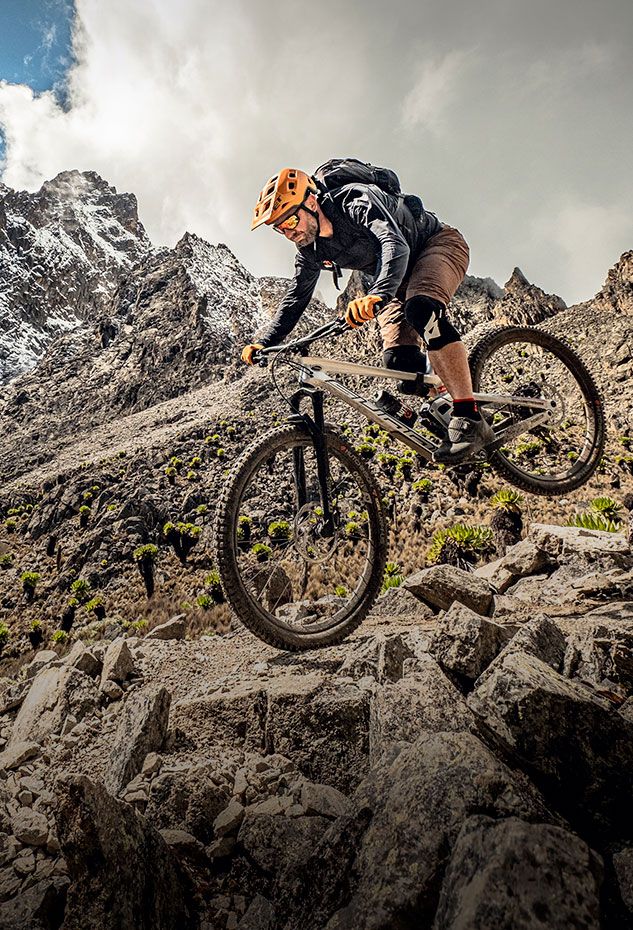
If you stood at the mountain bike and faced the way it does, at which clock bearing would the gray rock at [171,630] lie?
The gray rock is roughly at 3 o'clock from the mountain bike.

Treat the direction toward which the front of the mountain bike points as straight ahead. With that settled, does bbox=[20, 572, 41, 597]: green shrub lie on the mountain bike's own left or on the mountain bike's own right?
on the mountain bike's own right

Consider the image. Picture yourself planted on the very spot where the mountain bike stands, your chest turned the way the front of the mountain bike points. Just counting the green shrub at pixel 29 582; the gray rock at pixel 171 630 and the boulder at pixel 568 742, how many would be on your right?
2

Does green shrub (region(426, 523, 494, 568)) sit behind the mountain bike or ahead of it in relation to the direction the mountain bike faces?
behind

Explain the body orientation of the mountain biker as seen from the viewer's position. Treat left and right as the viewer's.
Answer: facing the viewer and to the left of the viewer

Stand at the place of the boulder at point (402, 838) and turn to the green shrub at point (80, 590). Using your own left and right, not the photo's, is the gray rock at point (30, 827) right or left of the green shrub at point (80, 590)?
left

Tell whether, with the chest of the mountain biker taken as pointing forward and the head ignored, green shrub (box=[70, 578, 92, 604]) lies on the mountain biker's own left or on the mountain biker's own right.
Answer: on the mountain biker's own right

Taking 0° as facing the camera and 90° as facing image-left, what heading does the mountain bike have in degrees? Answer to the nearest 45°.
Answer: approximately 45°
